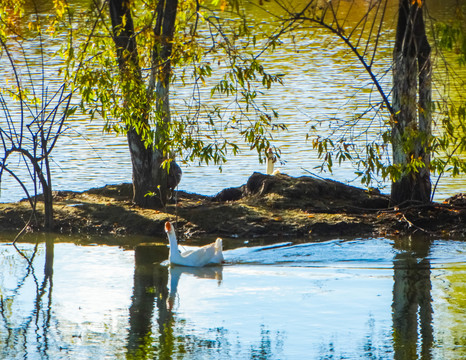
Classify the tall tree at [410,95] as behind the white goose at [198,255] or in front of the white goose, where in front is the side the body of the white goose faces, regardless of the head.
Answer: behind

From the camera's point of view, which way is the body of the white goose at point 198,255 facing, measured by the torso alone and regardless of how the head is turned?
to the viewer's left
